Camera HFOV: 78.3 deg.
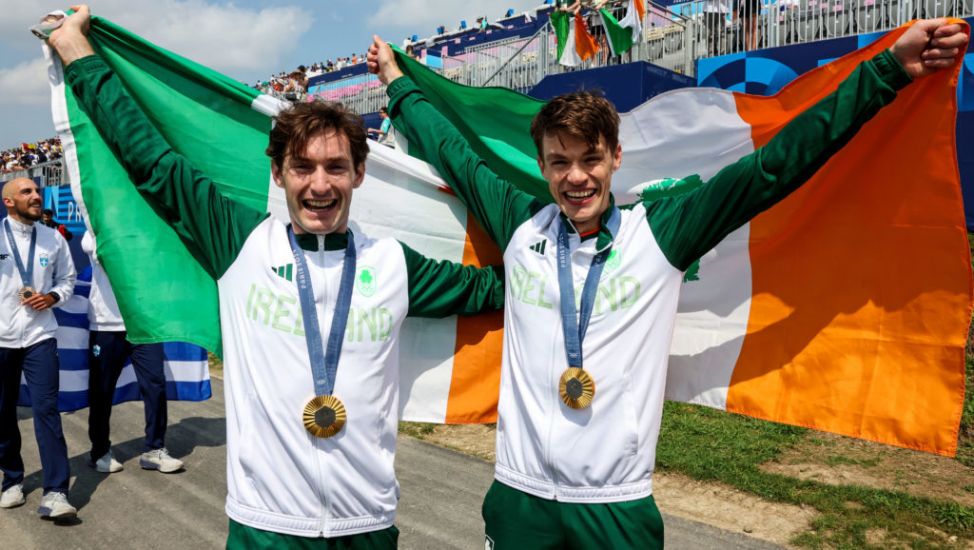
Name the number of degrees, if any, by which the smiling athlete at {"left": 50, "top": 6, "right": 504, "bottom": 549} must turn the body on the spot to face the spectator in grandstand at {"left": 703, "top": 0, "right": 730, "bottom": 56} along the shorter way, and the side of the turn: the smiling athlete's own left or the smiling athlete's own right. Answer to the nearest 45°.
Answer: approximately 135° to the smiling athlete's own left

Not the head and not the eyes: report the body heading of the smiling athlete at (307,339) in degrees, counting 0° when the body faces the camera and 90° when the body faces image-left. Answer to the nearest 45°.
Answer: approximately 0°

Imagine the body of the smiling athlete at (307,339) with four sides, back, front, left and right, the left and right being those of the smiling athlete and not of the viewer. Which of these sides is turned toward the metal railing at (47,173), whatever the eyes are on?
back

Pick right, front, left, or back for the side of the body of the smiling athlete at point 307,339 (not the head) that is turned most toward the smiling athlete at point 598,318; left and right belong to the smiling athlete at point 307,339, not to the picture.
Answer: left

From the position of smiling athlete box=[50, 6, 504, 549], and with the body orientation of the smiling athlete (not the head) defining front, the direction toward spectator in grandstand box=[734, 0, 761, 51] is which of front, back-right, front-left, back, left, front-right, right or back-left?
back-left

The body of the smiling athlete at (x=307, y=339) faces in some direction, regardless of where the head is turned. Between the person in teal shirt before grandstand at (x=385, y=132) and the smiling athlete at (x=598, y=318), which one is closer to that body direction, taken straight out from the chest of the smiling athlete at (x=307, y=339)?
the smiling athlete

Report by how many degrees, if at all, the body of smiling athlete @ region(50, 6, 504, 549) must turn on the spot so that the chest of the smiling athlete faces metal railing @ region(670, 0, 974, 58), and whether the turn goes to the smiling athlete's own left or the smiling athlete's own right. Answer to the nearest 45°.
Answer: approximately 135° to the smiling athlete's own left

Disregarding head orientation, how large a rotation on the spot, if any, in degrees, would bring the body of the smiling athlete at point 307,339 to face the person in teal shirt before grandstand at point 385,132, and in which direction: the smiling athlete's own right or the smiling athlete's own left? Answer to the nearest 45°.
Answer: approximately 180°
